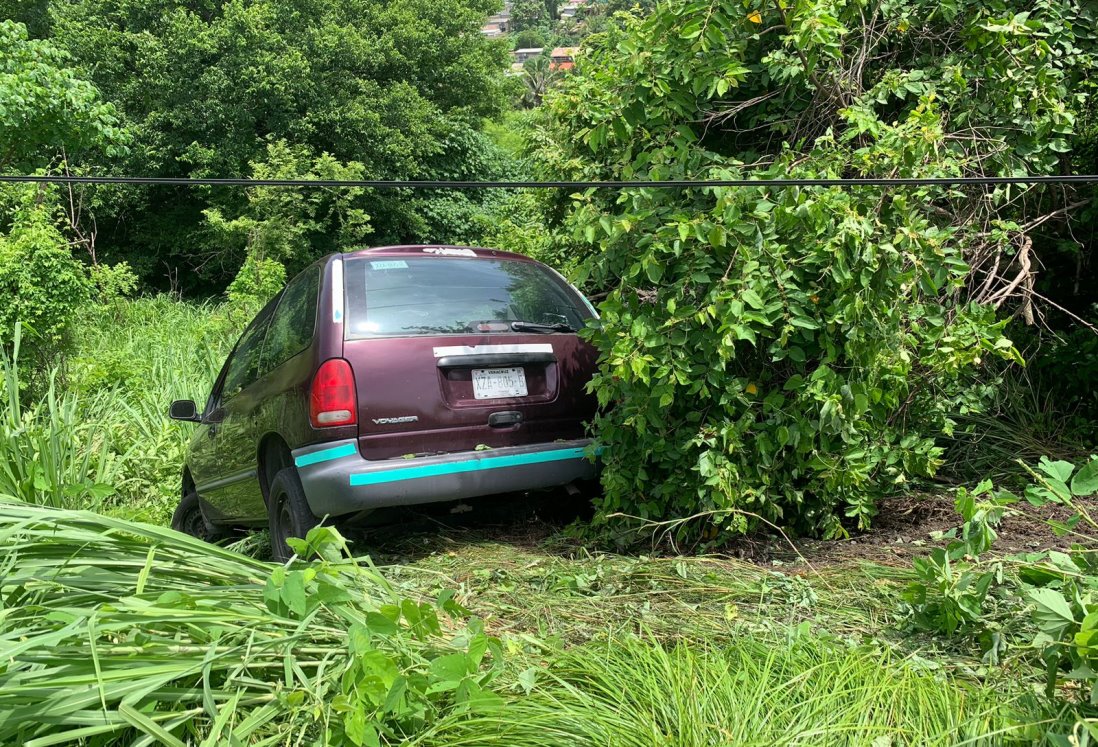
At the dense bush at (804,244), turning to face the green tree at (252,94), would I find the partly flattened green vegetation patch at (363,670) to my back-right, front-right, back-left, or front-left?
back-left

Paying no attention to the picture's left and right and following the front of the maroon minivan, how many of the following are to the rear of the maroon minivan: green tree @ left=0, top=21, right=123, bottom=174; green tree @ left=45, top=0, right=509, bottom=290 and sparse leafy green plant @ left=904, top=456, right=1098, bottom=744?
1

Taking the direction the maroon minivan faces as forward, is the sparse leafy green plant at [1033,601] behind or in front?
behind

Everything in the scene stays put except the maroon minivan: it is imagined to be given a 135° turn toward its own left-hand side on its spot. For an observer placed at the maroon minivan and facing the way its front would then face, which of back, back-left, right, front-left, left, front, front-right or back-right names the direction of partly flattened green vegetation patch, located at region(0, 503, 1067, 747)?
front

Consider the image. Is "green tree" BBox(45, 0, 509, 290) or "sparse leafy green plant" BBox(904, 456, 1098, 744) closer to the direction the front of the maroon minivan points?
the green tree

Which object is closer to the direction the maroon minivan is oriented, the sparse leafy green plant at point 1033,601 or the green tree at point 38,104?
the green tree

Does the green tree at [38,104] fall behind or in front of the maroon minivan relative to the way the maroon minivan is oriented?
in front

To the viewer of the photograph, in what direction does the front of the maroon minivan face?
facing away from the viewer and to the left of the viewer

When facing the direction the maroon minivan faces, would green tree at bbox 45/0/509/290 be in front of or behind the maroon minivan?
in front
